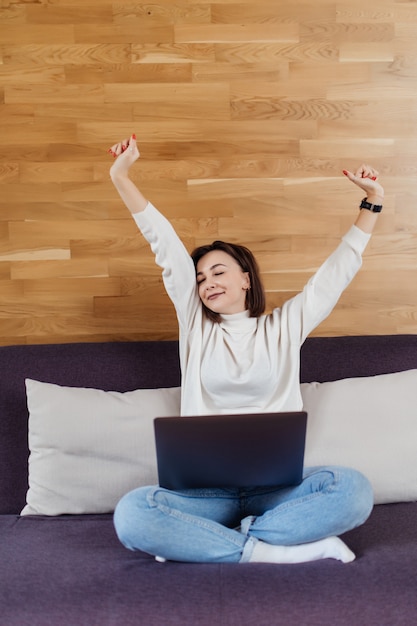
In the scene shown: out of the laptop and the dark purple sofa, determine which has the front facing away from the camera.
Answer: the laptop

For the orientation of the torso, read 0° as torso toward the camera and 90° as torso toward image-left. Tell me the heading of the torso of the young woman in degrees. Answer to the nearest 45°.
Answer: approximately 0°

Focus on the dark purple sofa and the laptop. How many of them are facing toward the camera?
1

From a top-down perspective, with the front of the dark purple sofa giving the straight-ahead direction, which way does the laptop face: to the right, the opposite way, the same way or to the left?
the opposite way

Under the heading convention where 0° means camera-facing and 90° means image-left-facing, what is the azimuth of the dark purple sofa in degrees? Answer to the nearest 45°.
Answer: approximately 0°

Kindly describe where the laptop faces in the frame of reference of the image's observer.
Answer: facing away from the viewer
